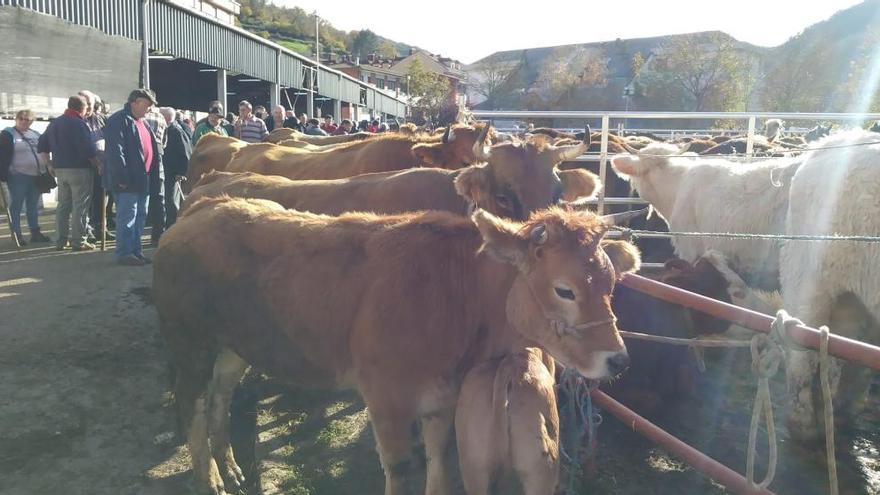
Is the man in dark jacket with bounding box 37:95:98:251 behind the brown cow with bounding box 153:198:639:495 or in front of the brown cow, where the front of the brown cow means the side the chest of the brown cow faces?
behind

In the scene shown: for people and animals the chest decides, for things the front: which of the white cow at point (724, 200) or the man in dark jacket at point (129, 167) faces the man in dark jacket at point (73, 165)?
the white cow

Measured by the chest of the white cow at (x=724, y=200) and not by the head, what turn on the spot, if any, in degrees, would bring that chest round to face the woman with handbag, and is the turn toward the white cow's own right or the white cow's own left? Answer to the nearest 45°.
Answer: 0° — it already faces them

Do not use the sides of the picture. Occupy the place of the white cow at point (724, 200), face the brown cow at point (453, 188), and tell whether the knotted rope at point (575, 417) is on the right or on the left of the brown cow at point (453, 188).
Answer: left

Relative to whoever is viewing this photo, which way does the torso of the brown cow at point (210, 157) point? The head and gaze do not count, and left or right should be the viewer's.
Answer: facing to the right of the viewer

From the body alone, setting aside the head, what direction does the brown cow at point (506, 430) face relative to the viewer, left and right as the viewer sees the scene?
facing away from the viewer

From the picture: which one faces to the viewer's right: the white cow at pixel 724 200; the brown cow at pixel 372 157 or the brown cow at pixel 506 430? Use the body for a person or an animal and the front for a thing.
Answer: the brown cow at pixel 372 157
